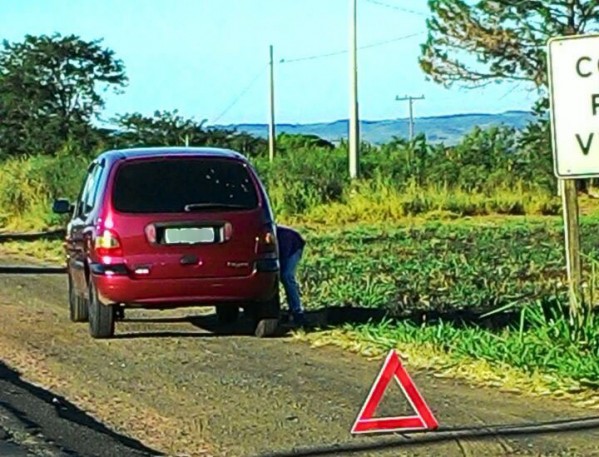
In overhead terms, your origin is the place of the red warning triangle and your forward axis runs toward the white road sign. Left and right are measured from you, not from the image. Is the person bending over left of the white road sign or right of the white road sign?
left

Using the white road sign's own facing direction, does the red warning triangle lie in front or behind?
in front

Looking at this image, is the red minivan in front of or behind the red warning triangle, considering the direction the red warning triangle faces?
behind

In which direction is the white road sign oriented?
toward the camera

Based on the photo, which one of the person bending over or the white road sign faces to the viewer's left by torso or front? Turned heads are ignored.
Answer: the person bending over

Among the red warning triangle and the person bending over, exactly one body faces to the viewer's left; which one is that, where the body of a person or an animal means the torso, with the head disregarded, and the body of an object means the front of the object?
the person bending over

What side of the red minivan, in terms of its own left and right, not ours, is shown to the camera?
back

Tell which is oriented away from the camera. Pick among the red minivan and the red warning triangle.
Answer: the red minivan

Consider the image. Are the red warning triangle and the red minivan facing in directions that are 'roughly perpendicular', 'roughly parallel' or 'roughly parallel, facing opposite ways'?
roughly parallel, facing opposite ways

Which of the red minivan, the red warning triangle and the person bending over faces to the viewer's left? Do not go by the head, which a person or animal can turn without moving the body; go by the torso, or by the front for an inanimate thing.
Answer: the person bending over

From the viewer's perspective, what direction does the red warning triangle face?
toward the camera

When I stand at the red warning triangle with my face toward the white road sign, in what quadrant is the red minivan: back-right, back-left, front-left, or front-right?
front-left

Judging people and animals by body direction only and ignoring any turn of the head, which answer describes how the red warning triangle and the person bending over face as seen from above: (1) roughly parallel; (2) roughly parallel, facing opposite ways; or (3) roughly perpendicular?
roughly perpendicular

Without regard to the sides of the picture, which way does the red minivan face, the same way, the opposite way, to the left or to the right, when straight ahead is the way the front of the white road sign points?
the opposite way

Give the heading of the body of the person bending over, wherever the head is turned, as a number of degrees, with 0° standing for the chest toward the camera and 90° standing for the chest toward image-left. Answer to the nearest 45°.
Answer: approximately 90°
